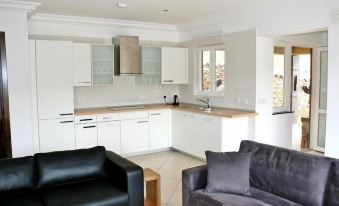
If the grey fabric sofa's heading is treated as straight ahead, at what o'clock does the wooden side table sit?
The wooden side table is roughly at 2 o'clock from the grey fabric sofa.

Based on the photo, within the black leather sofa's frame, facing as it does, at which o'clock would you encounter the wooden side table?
The wooden side table is roughly at 10 o'clock from the black leather sofa.

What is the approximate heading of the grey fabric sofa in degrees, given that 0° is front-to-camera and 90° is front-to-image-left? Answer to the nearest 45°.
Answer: approximately 45°

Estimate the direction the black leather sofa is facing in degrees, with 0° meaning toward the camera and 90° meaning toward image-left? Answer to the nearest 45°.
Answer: approximately 315°

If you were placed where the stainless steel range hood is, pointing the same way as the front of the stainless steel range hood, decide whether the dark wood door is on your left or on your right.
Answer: on your right

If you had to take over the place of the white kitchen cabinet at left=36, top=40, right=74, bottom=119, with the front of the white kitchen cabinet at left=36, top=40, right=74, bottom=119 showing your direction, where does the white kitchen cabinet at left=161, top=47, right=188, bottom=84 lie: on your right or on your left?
on your left

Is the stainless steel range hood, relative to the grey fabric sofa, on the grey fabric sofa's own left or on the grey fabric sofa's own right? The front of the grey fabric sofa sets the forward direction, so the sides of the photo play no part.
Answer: on the grey fabric sofa's own right

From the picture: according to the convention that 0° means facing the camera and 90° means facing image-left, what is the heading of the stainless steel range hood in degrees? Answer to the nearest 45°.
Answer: approximately 315°
